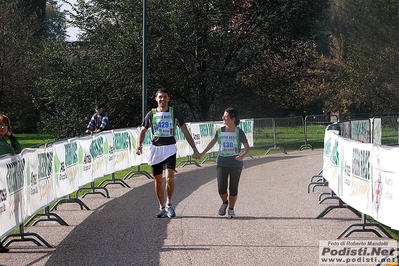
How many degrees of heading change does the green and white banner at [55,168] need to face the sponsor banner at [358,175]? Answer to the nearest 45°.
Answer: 0° — it already faces it

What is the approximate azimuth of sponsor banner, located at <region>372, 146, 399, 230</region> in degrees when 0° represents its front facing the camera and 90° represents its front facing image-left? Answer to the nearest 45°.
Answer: approximately 45°

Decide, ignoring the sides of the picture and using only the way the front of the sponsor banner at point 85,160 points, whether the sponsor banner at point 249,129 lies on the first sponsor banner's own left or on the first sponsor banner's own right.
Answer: on the first sponsor banner's own left

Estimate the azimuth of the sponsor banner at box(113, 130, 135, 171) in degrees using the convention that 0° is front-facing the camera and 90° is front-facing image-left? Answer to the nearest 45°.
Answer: approximately 315°

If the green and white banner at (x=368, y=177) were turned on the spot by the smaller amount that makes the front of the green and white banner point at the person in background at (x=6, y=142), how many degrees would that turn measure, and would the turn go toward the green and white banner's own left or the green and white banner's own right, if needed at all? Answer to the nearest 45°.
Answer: approximately 45° to the green and white banner's own right

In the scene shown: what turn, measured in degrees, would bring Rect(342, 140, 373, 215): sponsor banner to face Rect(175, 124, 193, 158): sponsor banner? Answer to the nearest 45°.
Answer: approximately 90° to its right

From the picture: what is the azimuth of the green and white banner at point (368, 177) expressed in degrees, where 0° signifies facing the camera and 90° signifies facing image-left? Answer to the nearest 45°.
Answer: approximately 45°

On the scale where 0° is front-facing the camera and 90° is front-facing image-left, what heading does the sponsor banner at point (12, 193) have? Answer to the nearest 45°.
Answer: approximately 315°
